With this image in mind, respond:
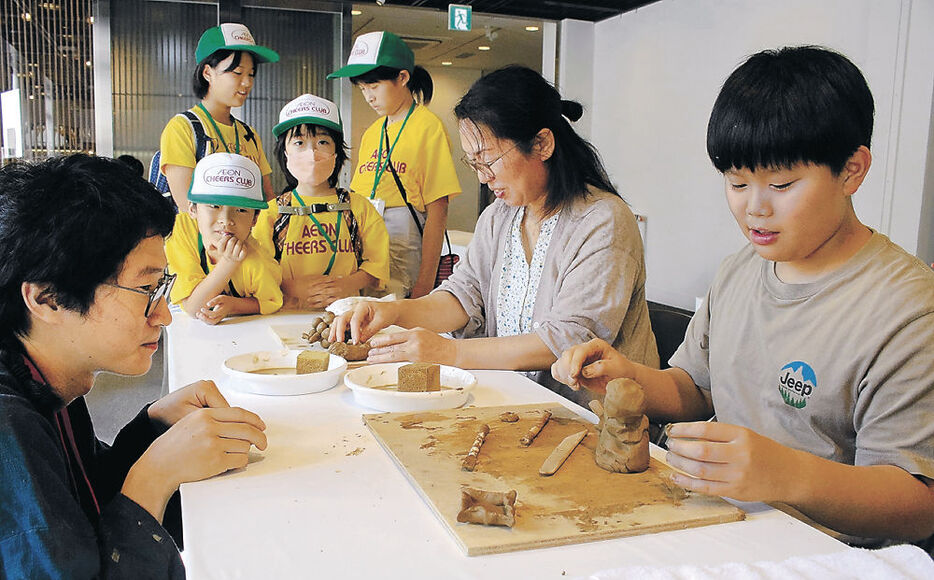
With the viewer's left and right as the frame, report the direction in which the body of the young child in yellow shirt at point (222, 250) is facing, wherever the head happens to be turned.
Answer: facing the viewer

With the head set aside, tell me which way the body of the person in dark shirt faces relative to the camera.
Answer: to the viewer's right

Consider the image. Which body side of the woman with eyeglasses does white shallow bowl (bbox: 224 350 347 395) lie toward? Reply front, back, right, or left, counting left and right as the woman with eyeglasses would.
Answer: front

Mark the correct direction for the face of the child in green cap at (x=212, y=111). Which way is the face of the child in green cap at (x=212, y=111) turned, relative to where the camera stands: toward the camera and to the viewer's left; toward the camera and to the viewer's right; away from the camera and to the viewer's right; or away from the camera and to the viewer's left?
toward the camera and to the viewer's right

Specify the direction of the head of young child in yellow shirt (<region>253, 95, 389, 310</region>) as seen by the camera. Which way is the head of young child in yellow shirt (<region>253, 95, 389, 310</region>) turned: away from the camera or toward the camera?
toward the camera

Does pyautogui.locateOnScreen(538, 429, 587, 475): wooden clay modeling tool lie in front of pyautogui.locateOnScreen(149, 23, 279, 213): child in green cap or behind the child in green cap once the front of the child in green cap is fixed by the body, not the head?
in front

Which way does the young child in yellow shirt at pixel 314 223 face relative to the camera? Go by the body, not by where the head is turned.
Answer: toward the camera

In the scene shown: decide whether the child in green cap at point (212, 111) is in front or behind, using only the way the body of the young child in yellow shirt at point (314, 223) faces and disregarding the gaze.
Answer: behind

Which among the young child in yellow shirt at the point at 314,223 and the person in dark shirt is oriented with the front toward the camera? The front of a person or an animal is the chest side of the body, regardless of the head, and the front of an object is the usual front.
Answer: the young child in yellow shirt

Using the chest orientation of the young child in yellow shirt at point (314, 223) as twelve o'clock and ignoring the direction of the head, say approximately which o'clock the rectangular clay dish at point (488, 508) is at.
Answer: The rectangular clay dish is roughly at 12 o'clock from the young child in yellow shirt.

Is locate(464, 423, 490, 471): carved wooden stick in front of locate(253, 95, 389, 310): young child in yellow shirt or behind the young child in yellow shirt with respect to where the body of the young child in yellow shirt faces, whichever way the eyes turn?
in front

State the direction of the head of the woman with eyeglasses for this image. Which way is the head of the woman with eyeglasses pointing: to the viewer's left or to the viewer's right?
to the viewer's left

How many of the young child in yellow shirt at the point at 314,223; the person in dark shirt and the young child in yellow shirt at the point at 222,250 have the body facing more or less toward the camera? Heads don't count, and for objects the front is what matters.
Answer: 2

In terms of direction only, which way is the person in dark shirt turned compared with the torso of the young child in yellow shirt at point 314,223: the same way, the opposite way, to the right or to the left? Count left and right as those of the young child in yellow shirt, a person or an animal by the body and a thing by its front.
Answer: to the left

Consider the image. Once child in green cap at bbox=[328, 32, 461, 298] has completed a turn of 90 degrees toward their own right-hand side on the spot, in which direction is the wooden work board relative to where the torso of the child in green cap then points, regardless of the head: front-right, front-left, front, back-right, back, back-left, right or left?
back-left

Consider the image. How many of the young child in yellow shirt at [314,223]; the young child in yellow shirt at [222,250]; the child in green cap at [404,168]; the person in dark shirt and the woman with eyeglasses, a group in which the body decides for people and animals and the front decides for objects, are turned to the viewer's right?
1

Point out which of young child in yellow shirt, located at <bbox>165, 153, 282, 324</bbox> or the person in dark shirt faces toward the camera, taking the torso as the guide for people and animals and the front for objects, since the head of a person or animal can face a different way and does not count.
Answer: the young child in yellow shirt

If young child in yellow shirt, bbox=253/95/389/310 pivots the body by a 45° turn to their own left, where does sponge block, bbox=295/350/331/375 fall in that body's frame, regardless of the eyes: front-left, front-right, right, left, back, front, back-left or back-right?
front-right

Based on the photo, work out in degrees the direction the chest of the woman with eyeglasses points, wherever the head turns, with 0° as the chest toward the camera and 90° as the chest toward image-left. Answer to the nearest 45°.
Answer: approximately 45°
